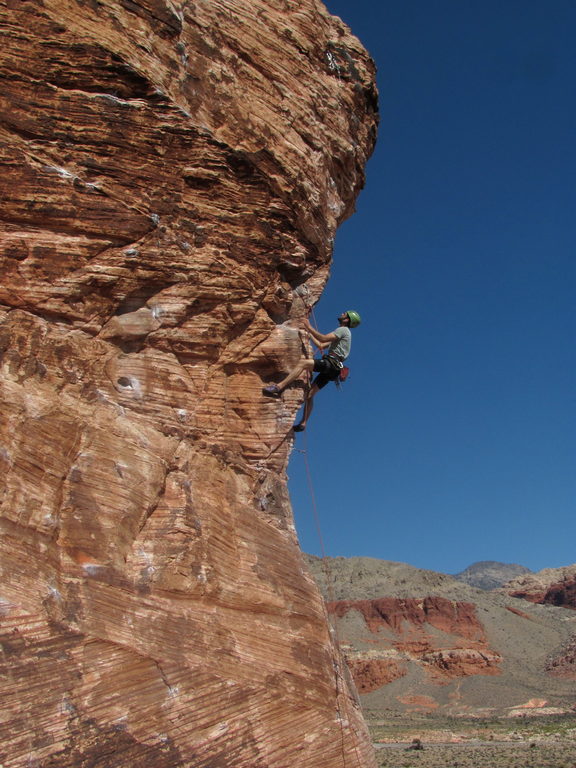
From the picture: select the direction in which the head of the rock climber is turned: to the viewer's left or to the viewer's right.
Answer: to the viewer's left

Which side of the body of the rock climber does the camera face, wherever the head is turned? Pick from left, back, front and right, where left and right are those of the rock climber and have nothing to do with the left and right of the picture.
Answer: left
